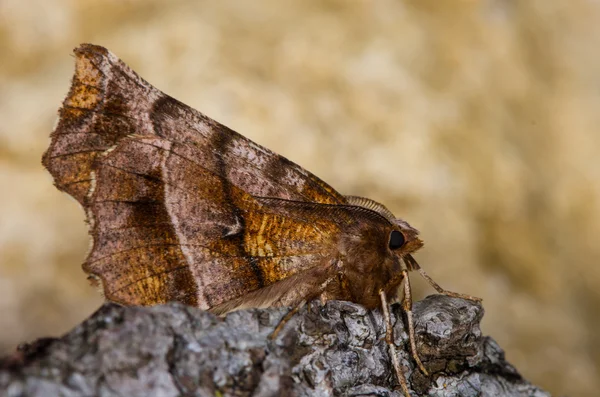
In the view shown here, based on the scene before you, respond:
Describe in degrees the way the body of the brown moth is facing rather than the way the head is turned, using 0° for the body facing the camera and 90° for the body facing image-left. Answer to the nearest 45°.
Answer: approximately 270°
